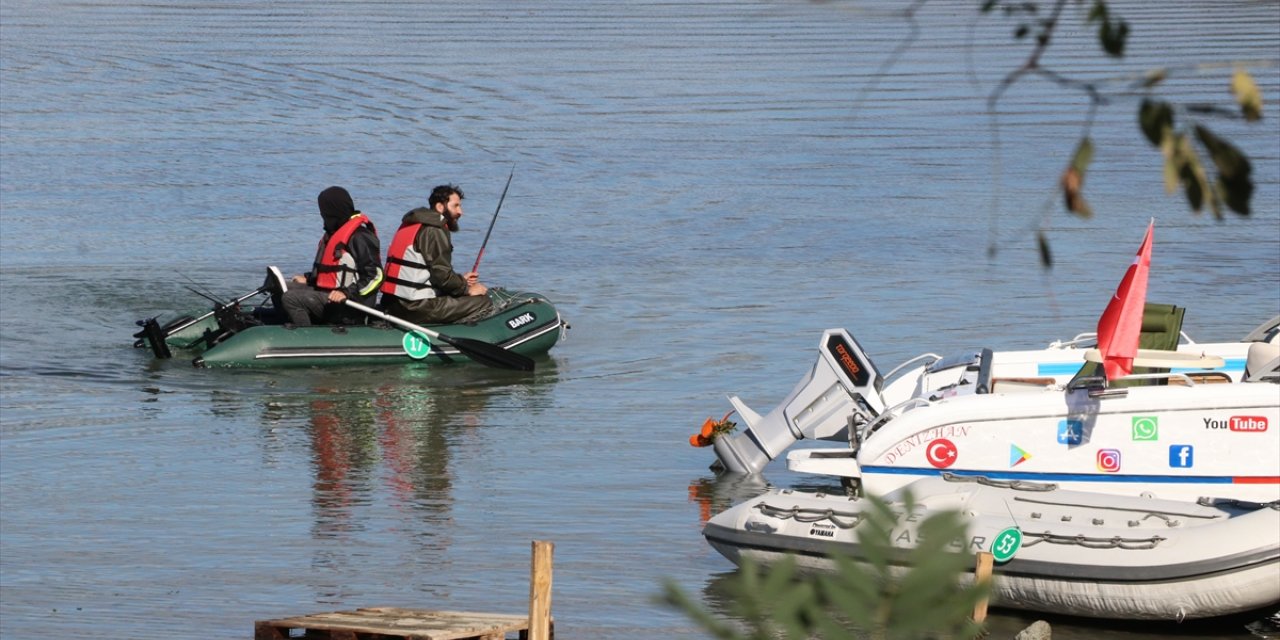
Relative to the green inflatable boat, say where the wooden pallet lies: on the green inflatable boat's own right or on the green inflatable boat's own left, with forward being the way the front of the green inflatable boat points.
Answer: on the green inflatable boat's own right

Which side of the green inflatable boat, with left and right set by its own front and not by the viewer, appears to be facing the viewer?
right

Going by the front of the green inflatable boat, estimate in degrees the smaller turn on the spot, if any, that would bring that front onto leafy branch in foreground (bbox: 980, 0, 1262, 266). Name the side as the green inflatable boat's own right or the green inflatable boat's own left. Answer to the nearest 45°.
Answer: approximately 90° to the green inflatable boat's own right

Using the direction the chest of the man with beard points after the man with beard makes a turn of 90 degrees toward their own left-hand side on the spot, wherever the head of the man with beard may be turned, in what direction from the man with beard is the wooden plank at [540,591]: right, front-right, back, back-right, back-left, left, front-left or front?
back

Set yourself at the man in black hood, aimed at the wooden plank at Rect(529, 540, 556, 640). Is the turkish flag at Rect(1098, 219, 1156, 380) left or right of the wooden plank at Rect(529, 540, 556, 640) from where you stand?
left

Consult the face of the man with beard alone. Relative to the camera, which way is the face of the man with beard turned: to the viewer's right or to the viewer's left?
to the viewer's right

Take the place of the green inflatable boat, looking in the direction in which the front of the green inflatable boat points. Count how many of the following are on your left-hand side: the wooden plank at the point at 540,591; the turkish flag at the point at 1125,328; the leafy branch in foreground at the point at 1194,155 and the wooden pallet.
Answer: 0

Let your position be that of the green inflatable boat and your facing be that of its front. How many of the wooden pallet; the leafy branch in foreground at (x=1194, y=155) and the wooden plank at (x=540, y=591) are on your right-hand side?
3

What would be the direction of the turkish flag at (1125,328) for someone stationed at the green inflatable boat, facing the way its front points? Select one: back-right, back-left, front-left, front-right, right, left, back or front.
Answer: front-right

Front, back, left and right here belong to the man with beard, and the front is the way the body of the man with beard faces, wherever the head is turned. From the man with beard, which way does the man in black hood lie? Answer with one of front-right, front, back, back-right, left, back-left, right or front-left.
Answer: back

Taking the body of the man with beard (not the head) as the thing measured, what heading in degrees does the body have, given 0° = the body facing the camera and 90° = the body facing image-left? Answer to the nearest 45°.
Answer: approximately 270°

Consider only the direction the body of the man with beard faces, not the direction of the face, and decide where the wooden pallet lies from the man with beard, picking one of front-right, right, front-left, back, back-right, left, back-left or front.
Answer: right

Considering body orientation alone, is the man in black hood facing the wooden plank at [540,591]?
no
